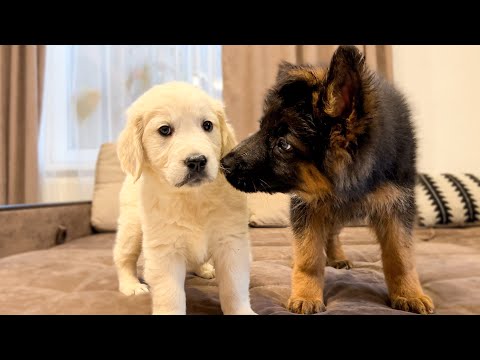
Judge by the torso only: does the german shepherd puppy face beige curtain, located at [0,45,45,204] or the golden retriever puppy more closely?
the golden retriever puppy

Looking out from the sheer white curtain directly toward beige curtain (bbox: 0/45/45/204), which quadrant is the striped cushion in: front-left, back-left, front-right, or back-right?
back-left

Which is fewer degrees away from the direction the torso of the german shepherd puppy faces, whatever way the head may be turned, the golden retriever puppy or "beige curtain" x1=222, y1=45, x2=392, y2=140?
the golden retriever puppy

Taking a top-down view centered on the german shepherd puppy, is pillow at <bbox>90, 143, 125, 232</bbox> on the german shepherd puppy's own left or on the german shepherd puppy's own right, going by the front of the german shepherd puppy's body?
on the german shepherd puppy's own right

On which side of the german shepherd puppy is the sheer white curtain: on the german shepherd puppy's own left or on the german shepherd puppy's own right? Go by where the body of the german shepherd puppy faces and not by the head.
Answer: on the german shepherd puppy's own right
